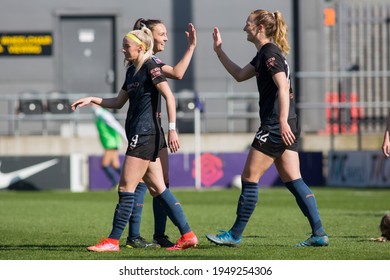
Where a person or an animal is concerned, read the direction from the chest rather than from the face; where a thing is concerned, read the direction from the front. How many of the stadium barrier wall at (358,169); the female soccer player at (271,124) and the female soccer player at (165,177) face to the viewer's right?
1

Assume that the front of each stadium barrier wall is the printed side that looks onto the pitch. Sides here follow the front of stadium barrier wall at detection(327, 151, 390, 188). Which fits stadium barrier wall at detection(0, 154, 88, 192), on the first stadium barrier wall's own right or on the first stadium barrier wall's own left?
on the first stadium barrier wall's own right

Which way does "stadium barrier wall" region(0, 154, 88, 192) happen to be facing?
toward the camera

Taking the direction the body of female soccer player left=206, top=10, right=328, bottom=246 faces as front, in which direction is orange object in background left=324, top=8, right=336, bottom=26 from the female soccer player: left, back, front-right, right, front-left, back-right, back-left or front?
right

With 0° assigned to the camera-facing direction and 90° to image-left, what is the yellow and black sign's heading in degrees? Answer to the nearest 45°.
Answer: approximately 0°

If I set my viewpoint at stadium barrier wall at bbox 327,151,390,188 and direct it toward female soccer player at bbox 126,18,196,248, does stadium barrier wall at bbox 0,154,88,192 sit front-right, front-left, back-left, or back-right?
front-right

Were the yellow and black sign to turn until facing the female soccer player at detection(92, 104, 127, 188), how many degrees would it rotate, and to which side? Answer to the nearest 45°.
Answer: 0° — it already faces them

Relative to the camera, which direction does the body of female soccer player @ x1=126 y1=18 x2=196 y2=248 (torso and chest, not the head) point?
to the viewer's right

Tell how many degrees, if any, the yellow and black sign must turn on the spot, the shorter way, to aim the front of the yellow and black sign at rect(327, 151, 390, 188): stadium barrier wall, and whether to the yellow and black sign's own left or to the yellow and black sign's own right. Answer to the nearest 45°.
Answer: approximately 45° to the yellow and black sign's own left

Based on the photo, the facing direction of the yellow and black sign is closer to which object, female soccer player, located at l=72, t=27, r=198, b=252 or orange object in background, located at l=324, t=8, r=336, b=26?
the female soccer player

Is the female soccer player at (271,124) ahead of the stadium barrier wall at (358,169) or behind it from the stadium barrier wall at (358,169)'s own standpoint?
ahead

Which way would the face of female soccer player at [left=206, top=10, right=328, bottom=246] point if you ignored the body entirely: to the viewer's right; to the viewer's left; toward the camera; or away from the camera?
to the viewer's left

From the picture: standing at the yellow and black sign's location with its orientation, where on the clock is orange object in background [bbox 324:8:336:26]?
The orange object in background is roughly at 9 o'clock from the yellow and black sign.

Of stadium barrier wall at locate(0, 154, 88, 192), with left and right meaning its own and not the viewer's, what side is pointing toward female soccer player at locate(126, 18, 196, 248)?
front

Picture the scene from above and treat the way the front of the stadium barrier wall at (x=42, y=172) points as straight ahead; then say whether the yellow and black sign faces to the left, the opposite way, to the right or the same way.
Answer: the same way

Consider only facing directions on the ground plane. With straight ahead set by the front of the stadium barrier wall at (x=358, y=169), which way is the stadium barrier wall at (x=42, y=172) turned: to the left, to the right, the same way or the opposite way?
the same way

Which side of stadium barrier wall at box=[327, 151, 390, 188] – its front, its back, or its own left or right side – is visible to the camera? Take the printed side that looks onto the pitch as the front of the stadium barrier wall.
front
